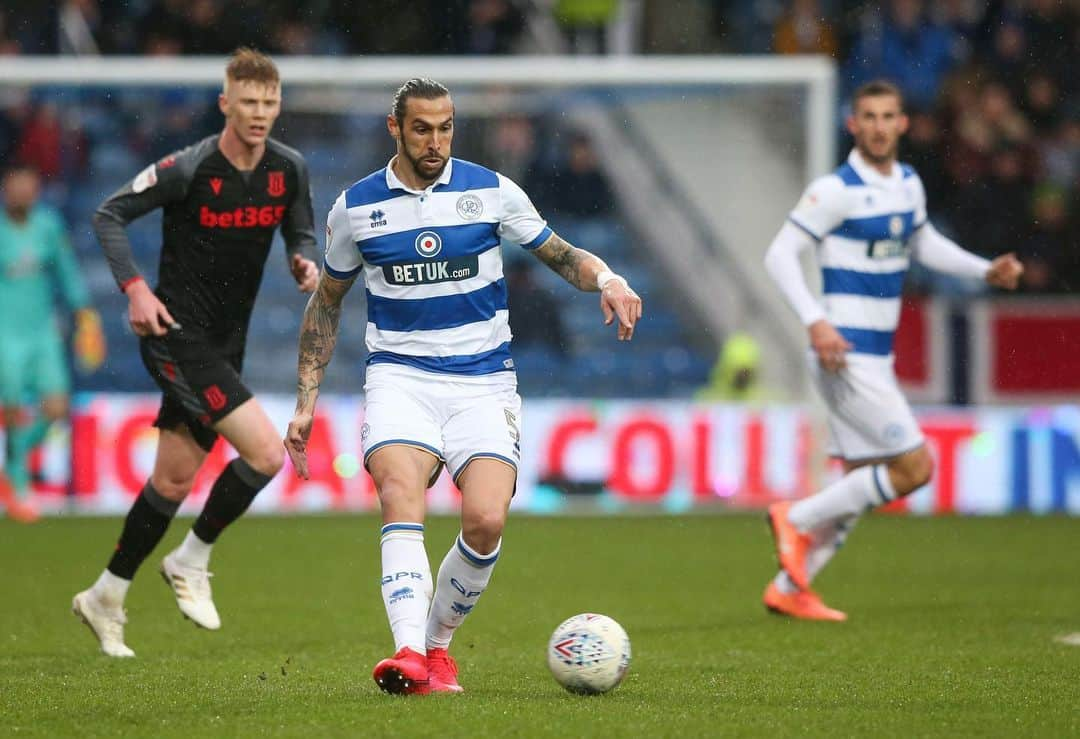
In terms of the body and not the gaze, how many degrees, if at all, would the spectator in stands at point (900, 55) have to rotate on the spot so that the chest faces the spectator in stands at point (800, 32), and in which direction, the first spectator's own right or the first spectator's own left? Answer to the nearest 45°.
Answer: approximately 45° to the first spectator's own right

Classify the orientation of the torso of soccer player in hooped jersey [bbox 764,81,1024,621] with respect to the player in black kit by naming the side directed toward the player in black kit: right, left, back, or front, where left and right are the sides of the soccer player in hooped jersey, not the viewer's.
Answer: right

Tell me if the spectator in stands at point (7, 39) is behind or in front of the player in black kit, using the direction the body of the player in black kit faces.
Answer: behind

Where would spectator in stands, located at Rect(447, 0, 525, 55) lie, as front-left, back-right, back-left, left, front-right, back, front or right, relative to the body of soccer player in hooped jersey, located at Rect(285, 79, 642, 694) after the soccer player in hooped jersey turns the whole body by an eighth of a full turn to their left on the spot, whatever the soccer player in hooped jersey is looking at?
back-left

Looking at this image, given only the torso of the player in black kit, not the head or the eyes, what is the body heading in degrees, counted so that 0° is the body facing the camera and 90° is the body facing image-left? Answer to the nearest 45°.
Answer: approximately 315°

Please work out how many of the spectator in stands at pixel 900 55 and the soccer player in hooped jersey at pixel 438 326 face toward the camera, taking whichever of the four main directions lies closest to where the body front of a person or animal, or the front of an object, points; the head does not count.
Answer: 2

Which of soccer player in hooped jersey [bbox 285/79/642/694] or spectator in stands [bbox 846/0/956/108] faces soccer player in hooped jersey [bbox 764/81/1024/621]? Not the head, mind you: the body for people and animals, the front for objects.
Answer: the spectator in stands

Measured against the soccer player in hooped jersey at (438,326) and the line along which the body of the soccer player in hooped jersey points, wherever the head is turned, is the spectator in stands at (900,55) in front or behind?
behind

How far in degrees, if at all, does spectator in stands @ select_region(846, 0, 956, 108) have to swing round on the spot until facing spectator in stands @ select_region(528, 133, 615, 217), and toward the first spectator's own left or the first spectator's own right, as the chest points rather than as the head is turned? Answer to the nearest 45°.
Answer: approximately 45° to the first spectator's own right

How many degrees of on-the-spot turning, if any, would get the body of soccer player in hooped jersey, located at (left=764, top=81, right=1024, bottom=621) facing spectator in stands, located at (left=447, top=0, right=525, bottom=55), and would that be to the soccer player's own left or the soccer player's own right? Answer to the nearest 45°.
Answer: approximately 180°

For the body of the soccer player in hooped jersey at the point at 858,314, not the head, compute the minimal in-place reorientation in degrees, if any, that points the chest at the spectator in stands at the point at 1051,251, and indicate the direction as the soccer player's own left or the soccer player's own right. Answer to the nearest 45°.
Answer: approximately 135° to the soccer player's own left
